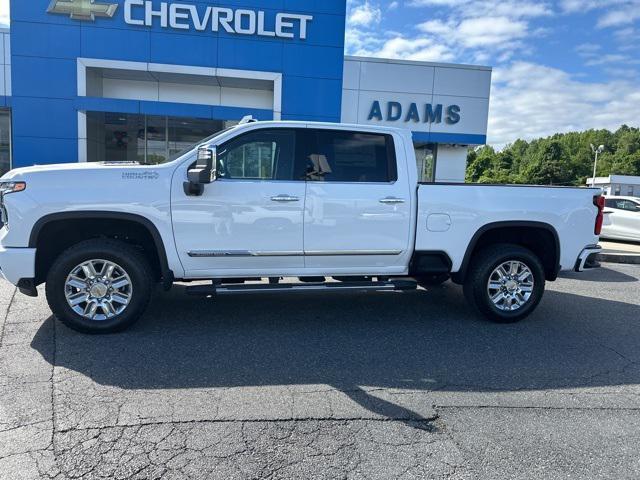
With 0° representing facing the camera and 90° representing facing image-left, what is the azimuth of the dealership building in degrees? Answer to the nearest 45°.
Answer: approximately 0°

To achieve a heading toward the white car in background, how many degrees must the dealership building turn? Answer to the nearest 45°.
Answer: approximately 90° to its left
